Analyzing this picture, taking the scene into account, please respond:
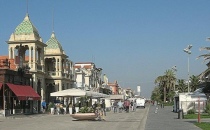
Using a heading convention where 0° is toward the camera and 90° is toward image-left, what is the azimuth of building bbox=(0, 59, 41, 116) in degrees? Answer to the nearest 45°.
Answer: approximately 315°
